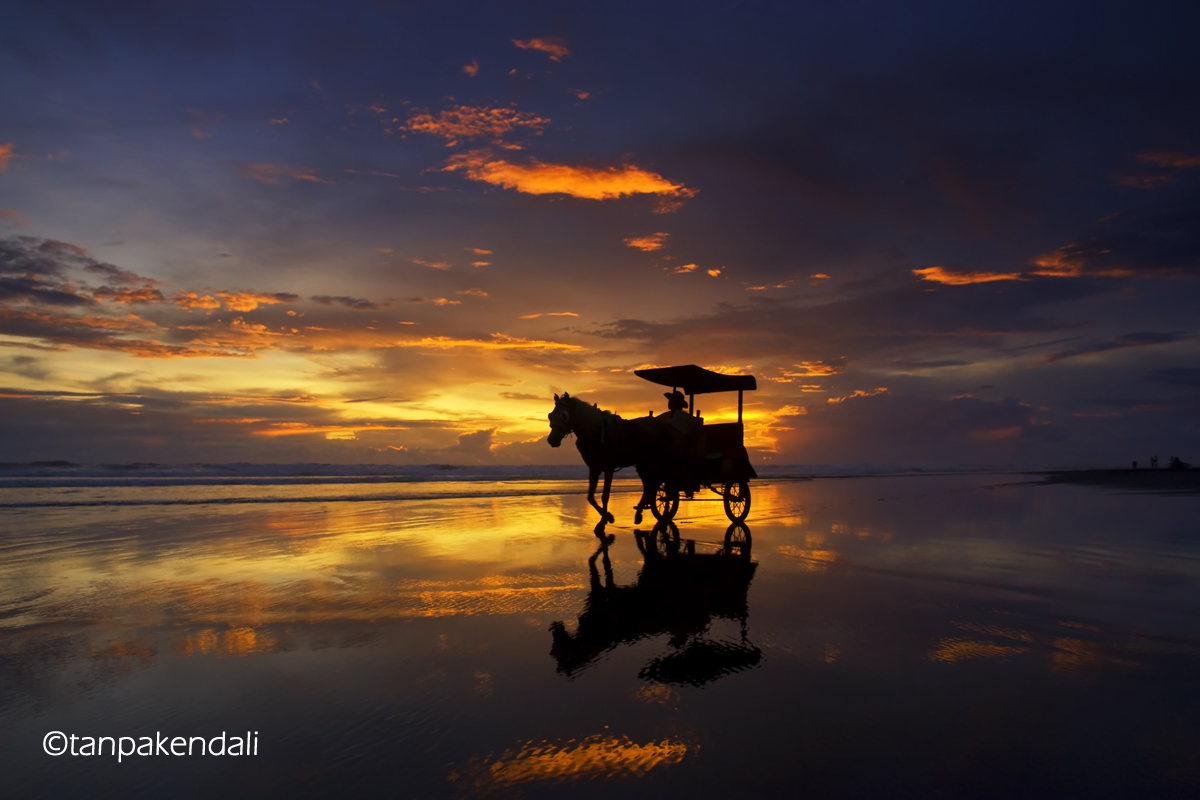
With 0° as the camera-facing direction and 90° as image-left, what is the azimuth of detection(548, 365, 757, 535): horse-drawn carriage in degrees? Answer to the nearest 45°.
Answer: approximately 45°

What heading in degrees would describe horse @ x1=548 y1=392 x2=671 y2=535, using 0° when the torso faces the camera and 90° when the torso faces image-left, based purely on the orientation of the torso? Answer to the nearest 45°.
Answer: approximately 45°
